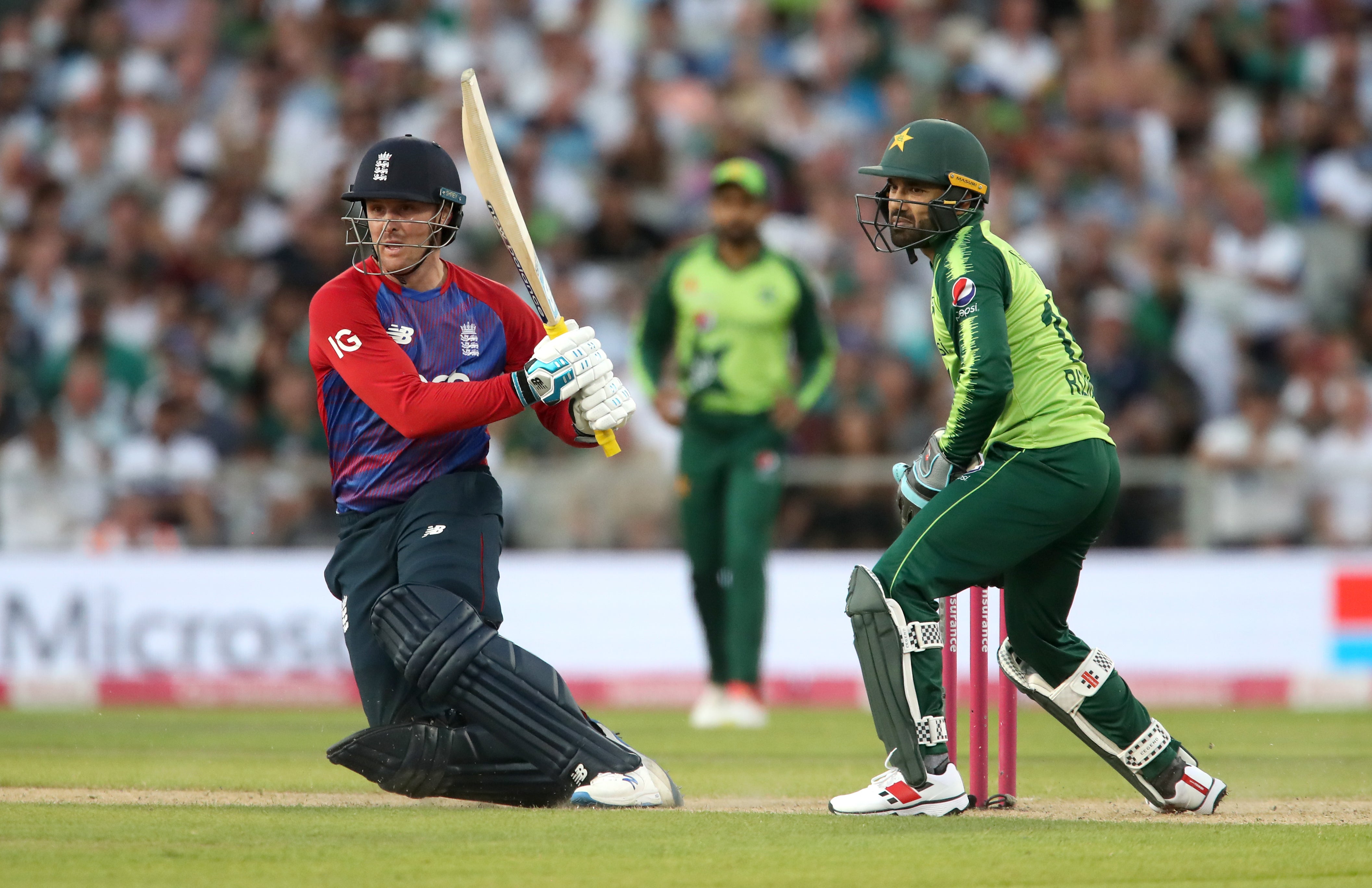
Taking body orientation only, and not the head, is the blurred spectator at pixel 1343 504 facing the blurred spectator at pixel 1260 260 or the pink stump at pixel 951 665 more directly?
the pink stump

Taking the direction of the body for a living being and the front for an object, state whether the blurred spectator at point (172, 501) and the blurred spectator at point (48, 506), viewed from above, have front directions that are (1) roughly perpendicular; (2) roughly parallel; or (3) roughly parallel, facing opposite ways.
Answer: roughly parallel

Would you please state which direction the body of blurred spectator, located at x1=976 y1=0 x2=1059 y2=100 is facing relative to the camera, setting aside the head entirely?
toward the camera

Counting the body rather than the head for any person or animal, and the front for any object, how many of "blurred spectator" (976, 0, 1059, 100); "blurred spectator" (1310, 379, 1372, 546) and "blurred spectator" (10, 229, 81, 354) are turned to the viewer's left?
0

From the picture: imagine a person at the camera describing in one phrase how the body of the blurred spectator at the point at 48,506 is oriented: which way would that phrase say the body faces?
toward the camera

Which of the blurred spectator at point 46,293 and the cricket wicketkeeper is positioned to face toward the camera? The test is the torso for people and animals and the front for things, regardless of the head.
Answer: the blurred spectator

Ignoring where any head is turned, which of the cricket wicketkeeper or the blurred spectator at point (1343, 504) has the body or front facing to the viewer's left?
the cricket wicketkeeper

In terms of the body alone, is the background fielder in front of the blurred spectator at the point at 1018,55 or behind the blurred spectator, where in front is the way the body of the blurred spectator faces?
in front

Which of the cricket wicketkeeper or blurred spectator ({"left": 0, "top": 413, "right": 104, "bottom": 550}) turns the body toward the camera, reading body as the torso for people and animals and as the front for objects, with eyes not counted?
the blurred spectator

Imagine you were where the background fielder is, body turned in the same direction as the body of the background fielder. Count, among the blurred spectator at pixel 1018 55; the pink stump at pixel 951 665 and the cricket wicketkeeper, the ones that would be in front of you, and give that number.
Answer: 2

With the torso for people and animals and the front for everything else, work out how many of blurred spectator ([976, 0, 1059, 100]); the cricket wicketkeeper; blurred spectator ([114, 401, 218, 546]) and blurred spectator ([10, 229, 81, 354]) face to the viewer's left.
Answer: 1

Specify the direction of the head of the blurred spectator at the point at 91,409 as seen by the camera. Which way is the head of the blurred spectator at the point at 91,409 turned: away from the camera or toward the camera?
toward the camera

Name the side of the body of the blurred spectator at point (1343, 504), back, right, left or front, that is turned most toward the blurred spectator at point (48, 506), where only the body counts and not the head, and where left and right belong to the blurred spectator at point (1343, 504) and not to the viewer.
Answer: right

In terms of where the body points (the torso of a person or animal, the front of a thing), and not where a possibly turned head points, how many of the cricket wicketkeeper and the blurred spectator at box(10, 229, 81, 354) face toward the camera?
1

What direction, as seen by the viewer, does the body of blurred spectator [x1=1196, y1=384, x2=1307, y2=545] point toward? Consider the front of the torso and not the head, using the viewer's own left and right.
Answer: facing the viewer

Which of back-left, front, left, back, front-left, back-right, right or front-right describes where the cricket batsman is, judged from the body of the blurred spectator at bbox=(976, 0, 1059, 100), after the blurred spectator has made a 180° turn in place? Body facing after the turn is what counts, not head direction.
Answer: back

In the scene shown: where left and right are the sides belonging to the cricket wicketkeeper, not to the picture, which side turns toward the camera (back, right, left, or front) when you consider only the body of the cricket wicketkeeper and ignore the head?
left

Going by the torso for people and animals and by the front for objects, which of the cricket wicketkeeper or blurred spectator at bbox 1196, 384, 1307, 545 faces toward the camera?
the blurred spectator

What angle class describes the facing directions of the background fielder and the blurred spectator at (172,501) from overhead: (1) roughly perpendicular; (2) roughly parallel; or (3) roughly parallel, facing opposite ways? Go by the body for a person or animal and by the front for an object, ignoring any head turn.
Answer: roughly parallel

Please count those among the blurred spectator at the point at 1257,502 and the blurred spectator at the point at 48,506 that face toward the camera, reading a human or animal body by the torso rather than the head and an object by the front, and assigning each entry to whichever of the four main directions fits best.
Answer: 2
